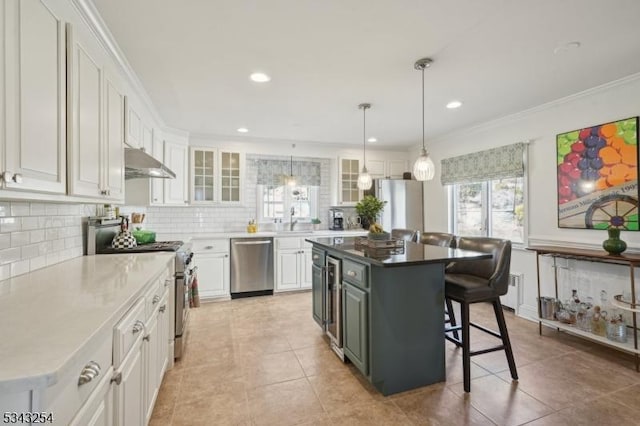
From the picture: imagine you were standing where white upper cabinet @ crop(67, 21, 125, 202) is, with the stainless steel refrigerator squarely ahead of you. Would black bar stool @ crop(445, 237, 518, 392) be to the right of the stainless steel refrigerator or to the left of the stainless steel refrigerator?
right

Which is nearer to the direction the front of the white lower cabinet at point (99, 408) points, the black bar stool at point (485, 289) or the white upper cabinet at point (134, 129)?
the black bar stool

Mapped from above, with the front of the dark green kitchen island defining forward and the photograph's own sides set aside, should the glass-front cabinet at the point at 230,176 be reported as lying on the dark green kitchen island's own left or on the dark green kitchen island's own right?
on the dark green kitchen island's own right

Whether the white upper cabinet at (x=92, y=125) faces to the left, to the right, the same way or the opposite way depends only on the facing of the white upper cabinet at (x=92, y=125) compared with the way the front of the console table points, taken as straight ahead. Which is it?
the opposite way

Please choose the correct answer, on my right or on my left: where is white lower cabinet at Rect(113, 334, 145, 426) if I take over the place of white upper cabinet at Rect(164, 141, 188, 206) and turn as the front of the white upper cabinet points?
on my right

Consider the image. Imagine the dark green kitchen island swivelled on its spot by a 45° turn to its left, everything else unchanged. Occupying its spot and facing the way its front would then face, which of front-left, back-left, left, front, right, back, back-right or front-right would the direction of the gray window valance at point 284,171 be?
back-right

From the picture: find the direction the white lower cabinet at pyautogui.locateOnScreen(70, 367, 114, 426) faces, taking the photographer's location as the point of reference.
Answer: facing to the right of the viewer

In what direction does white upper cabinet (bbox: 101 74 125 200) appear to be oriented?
to the viewer's right

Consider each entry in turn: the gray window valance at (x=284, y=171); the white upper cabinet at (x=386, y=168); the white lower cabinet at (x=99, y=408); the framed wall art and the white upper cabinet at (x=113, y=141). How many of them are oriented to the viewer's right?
2

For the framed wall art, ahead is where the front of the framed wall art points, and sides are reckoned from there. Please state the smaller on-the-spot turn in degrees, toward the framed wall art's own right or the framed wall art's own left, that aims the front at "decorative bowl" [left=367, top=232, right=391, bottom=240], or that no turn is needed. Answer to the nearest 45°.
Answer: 0° — it already faces it

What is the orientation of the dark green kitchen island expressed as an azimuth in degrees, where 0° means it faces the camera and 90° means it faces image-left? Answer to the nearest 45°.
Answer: approximately 45°

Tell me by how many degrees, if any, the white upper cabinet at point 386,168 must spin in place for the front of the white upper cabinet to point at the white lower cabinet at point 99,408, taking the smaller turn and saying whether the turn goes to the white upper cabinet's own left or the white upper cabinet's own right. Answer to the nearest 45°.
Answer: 0° — it already faces it

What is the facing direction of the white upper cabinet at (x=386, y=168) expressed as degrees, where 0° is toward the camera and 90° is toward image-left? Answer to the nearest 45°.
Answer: approximately 0°

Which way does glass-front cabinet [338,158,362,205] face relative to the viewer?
toward the camera

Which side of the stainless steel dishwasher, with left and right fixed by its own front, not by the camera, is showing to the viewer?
front

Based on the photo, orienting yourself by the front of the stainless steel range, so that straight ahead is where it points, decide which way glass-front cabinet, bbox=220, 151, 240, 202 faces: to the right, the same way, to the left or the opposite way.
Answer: to the right
